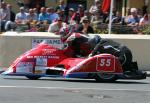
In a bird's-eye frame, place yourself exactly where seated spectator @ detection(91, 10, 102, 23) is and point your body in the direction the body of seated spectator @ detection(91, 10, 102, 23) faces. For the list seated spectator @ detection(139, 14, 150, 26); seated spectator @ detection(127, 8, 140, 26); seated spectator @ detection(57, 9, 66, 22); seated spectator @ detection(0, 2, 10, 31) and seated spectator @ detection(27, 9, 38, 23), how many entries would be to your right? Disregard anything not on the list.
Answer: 3

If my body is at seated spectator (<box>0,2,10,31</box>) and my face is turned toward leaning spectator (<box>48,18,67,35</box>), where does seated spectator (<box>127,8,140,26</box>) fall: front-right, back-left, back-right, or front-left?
front-left

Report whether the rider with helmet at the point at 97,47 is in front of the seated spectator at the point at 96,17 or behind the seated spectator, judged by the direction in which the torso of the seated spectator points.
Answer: in front

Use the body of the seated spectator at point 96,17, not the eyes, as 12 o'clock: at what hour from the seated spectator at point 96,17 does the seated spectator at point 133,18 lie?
the seated spectator at point 133,18 is roughly at 9 o'clock from the seated spectator at point 96,17.

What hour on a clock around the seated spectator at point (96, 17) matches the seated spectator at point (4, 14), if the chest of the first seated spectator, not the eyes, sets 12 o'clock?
The seated spectator at point (4, 14) is roughly at 3 o'clock from the seated spectator at point (96, 17).

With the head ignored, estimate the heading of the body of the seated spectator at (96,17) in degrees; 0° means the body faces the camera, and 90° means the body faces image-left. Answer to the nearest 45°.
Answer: approximately 0°

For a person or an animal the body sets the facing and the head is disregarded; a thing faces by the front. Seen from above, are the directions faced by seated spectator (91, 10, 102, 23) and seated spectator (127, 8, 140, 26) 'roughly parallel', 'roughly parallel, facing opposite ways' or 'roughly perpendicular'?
roughly parallel

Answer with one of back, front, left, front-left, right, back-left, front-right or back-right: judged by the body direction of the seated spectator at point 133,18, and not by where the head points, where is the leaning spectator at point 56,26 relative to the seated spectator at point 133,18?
front-right

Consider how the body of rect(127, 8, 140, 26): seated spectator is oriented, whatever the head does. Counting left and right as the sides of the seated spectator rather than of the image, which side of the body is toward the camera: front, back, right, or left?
front

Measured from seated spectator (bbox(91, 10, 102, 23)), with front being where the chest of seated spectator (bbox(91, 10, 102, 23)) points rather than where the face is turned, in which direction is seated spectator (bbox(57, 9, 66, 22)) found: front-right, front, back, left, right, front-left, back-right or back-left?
right

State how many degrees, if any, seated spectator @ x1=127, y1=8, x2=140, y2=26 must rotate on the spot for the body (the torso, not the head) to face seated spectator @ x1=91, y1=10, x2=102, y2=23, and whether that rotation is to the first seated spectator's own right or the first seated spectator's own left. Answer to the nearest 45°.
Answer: approximately 90° to the first seated spectator's own right

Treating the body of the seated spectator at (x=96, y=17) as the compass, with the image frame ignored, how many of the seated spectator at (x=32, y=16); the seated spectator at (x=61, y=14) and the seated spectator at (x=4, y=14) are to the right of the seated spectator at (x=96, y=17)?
3
